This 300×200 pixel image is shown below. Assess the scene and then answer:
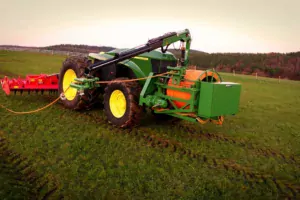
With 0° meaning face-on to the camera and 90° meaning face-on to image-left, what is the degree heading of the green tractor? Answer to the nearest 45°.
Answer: approximately 315°

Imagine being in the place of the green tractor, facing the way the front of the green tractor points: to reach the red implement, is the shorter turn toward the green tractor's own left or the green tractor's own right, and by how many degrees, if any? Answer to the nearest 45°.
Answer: approximately 180°
